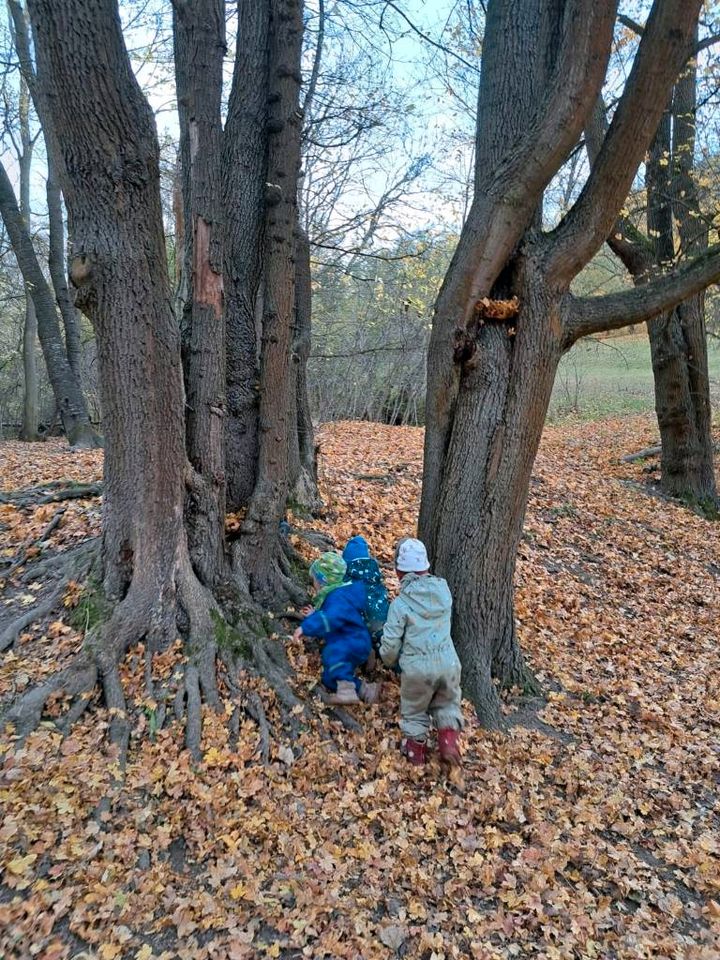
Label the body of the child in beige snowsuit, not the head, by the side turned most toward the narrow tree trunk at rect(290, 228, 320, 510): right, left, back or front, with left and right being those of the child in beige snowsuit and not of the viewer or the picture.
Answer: front

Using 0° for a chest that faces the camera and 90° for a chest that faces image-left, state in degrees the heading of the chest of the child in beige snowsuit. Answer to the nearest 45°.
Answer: approximately 135°

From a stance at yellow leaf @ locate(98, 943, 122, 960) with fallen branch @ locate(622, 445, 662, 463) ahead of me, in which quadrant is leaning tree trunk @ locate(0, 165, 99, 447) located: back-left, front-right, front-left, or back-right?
front-left

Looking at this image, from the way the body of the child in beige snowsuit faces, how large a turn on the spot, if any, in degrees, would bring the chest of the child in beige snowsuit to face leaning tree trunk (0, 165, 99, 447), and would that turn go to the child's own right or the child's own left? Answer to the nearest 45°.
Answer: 0° — they already face it

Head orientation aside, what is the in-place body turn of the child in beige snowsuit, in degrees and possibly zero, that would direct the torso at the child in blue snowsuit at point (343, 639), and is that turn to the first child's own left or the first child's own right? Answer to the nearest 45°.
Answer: approximately 45° to the first child's own left

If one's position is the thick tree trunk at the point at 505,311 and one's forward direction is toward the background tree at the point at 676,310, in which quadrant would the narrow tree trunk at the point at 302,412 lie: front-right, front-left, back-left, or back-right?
front-left

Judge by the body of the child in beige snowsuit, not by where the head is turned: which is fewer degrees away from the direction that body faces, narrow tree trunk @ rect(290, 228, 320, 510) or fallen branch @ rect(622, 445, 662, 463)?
the narrow tree trunk

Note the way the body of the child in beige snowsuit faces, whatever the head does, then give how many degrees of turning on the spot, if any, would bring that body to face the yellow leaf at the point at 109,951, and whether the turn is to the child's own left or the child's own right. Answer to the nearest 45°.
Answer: approximately 90° to the child's own left

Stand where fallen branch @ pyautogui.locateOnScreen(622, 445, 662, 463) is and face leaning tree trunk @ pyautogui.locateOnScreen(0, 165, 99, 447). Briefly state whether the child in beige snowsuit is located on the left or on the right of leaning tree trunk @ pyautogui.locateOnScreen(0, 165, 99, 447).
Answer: left

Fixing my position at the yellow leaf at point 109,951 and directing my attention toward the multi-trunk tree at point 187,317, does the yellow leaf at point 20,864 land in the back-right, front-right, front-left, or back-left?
front-left

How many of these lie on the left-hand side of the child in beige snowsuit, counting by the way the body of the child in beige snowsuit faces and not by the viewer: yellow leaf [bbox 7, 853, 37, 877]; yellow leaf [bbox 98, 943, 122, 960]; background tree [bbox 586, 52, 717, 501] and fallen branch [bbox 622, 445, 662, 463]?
2

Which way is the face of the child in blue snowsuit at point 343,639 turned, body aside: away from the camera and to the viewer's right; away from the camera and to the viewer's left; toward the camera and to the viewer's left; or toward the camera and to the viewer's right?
away from the camera and to the viewer's left

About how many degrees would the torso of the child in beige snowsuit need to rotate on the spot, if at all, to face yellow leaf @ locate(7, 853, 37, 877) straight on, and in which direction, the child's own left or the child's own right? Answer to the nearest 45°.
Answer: approximately 90° to the child's own left

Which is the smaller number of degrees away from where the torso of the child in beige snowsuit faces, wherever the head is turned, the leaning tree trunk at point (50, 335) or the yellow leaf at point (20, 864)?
the leaning tree trunk

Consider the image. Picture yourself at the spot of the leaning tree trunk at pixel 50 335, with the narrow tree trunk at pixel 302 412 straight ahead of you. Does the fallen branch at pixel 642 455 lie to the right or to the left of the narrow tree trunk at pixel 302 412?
left
